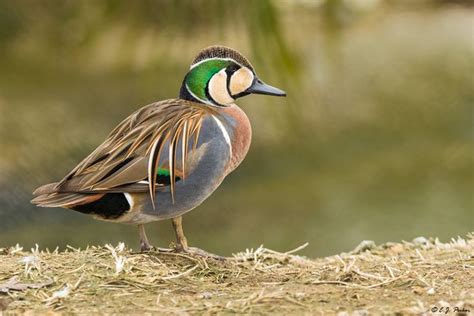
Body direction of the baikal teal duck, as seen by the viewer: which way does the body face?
to the viewer's right
